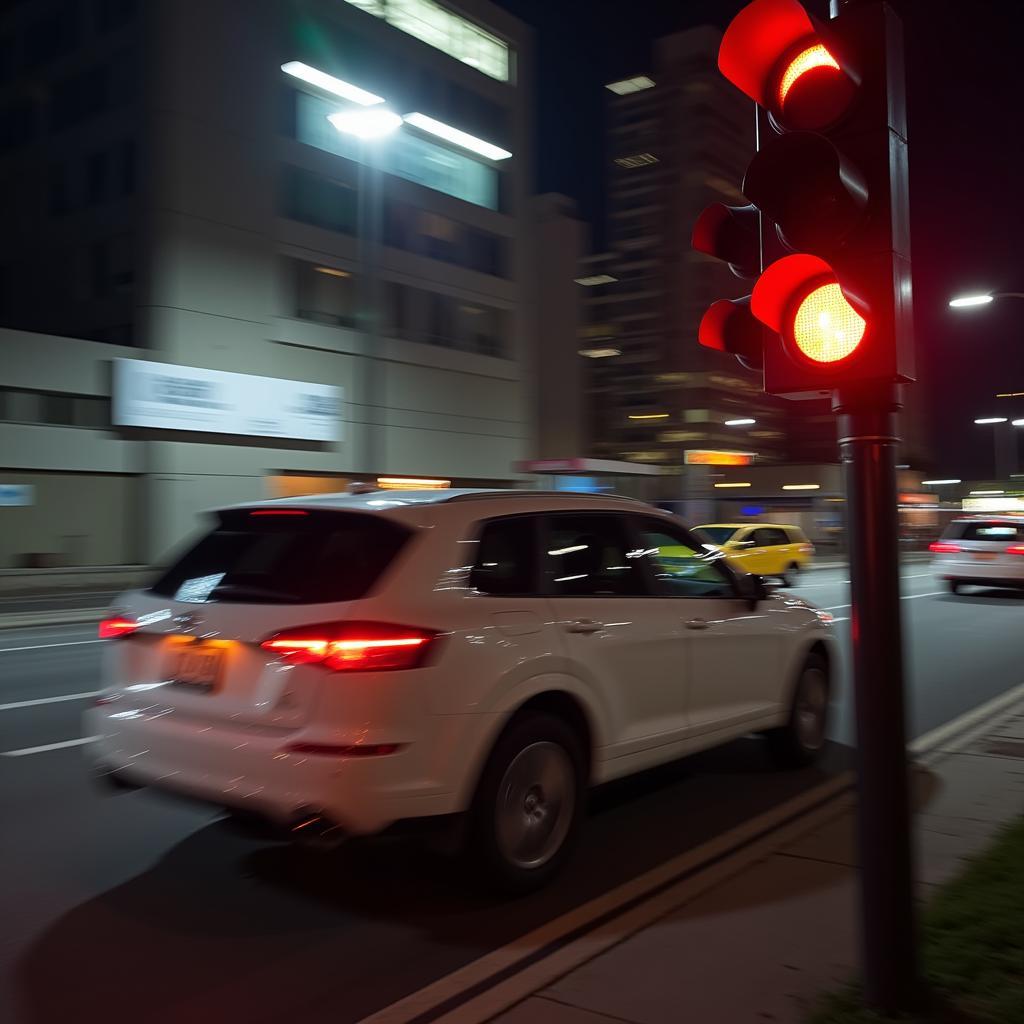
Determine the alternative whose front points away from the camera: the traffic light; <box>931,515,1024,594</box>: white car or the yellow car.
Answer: the white car

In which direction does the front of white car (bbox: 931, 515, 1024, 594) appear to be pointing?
away from the camera

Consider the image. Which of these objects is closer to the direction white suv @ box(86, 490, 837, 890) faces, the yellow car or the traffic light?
the yellow car

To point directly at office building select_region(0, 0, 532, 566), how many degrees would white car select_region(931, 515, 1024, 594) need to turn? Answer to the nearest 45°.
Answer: approximately 90° to its left

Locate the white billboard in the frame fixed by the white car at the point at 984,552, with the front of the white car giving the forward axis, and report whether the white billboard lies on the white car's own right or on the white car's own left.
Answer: on the white car's own left

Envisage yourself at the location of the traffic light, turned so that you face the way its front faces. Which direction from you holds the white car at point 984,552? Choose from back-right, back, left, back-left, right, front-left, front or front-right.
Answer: back-right

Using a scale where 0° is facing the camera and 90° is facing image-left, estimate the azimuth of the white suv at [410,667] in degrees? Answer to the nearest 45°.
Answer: approximately 225°

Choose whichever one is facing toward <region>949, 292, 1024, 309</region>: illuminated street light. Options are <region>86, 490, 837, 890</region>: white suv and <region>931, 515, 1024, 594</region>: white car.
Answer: the white suv

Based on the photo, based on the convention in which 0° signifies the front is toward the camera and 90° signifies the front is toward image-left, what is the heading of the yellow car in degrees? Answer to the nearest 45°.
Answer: approximately 45°

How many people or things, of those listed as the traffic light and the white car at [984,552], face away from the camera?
1

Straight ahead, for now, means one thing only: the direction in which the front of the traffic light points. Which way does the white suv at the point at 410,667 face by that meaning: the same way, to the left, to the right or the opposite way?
the opposite way

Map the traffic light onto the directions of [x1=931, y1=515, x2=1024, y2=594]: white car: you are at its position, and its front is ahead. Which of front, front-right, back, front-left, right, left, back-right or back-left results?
back
